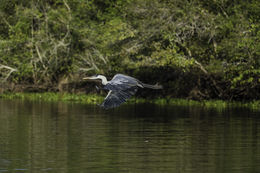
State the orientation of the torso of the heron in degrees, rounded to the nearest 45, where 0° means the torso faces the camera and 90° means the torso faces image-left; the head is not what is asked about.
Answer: approximately 90°
